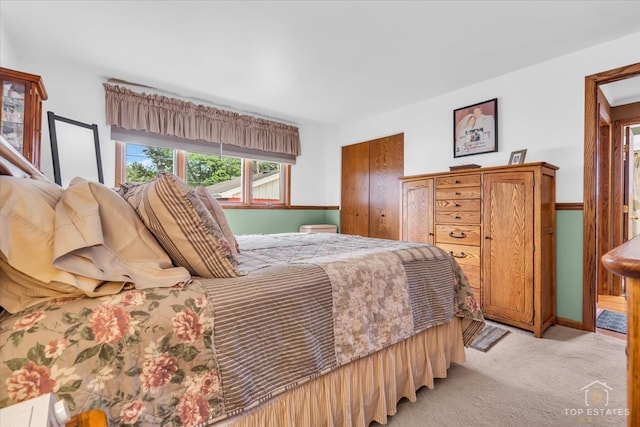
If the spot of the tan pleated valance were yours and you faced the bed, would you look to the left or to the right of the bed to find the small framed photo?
left

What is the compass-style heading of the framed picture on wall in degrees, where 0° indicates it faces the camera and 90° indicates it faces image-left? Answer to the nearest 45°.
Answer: approximately 45°

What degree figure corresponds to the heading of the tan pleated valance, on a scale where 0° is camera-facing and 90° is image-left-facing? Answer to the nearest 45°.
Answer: approximately 315°

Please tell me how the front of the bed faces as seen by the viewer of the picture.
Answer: facing away from the viewer and to the right of the viewer
